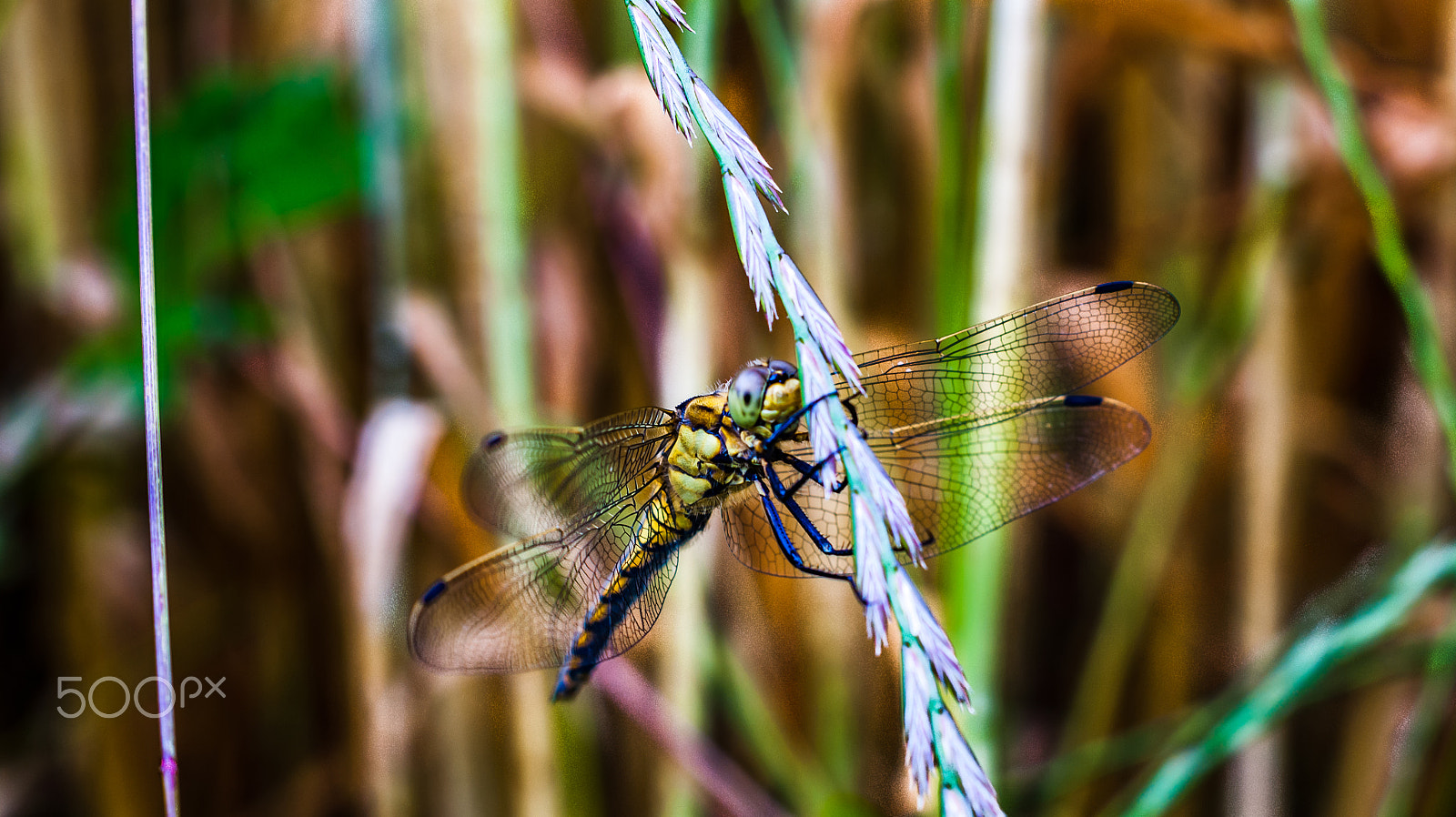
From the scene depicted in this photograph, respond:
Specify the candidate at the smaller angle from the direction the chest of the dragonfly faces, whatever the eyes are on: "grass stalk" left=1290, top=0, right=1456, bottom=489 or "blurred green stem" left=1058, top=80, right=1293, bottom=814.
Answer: the grass stalk

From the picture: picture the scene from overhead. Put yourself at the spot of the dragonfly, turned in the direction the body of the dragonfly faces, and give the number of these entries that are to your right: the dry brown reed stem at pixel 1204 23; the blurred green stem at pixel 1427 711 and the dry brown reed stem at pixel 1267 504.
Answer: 0

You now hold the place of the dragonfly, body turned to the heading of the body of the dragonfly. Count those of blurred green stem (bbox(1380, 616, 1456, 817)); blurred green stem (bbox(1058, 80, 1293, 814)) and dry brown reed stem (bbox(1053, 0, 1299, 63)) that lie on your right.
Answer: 0
